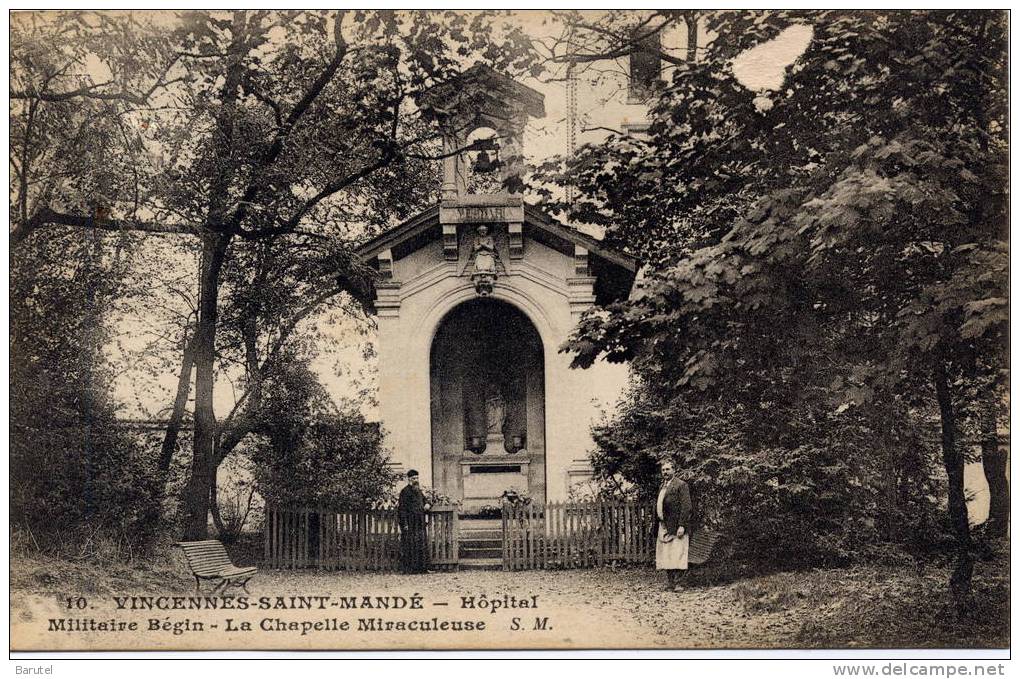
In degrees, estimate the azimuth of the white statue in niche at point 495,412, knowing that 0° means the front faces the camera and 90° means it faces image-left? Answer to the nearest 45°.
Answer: approximately 0°
